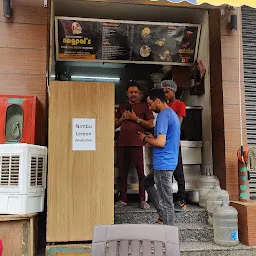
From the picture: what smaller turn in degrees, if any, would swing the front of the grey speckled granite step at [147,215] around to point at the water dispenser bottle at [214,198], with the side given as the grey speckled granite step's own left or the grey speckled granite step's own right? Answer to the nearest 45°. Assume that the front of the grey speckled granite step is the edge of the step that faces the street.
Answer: approximately 90° to the grey speckled granite step's own left

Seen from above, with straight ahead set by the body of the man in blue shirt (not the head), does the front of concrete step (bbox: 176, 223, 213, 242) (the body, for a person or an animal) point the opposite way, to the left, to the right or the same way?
to the left

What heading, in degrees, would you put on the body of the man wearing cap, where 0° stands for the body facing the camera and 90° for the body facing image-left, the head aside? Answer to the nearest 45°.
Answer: approximately 45°

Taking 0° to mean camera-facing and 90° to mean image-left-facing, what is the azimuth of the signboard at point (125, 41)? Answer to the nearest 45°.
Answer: approximately 0°

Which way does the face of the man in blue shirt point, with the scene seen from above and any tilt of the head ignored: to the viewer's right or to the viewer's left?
to the viewer's left
